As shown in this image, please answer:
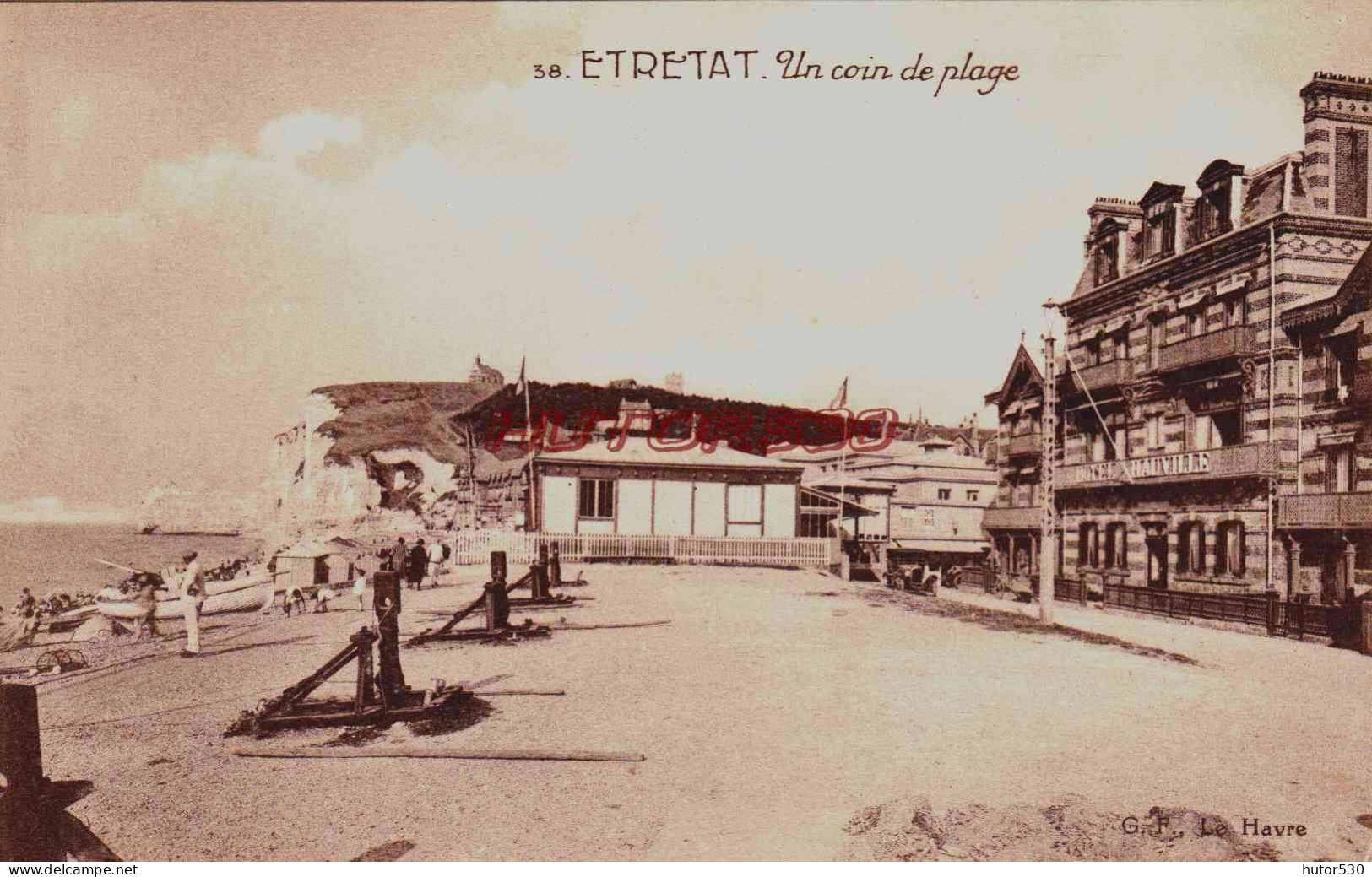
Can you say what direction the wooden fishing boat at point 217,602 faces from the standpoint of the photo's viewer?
facing to the right of the viewer

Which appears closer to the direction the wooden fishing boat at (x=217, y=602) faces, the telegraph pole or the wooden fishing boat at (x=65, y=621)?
the telegraph pole

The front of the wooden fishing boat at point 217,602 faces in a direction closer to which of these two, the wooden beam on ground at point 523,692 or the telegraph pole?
the telegraph pole

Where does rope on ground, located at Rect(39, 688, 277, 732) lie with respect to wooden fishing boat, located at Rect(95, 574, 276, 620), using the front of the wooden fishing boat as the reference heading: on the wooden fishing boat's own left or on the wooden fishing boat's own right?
on the wooden fishing boat's own right

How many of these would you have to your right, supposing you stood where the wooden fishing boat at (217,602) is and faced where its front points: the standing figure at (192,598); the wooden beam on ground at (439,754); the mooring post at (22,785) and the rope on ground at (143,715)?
4

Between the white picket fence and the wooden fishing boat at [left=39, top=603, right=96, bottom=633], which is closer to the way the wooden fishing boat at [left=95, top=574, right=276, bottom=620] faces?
the white picket fence
